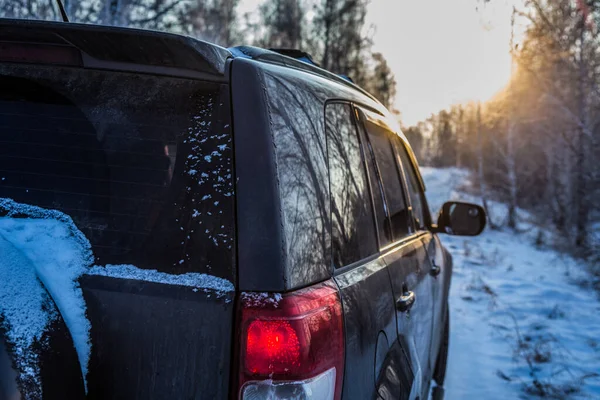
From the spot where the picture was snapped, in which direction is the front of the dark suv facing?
facing away from the viewer and to the right of the viewer
